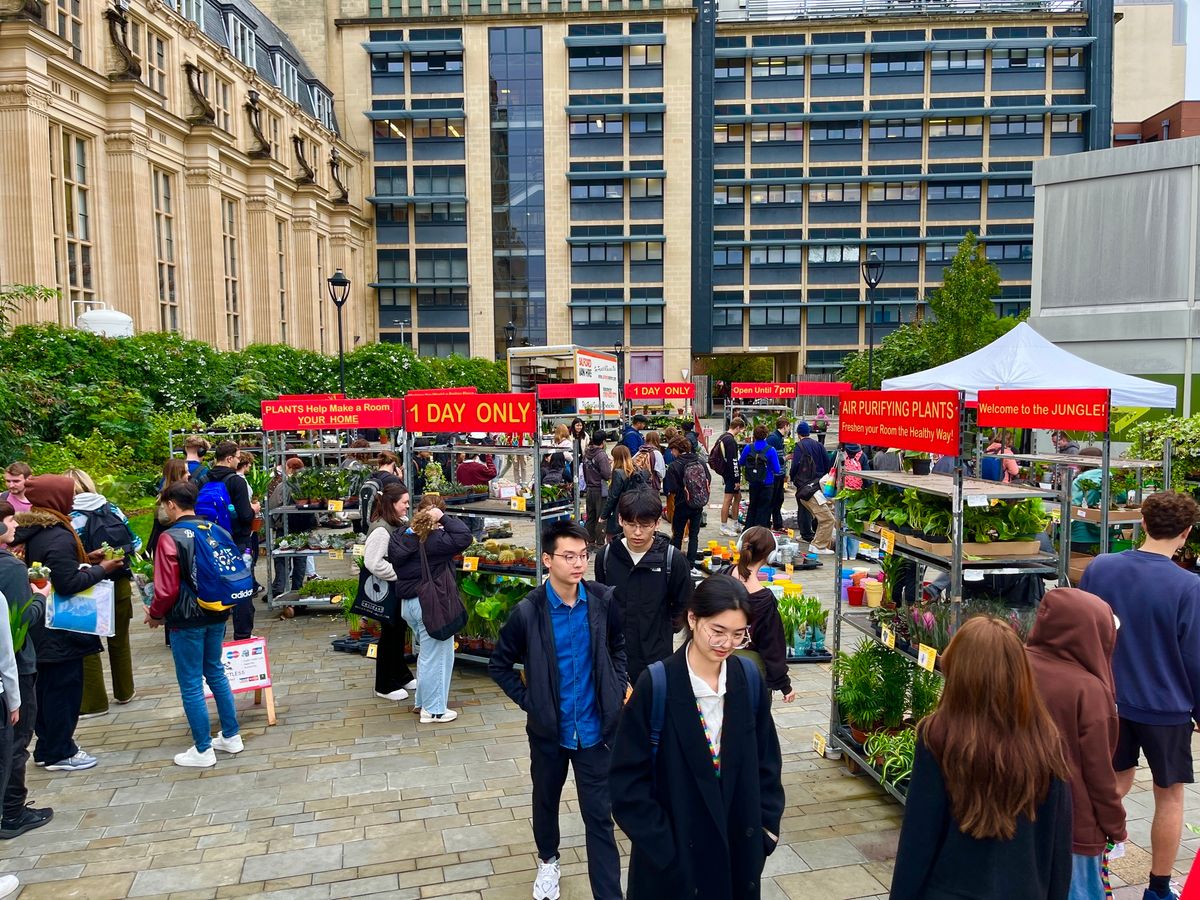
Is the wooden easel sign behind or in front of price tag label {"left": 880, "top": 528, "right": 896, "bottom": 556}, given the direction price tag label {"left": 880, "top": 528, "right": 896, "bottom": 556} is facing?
in front

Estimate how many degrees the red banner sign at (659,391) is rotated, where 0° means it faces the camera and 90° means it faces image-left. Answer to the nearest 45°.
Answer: approximately 0°

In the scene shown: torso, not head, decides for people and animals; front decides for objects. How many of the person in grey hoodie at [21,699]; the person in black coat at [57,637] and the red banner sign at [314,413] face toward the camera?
1

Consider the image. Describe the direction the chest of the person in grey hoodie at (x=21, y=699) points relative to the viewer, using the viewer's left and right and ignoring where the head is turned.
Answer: facing to the right of the viewer

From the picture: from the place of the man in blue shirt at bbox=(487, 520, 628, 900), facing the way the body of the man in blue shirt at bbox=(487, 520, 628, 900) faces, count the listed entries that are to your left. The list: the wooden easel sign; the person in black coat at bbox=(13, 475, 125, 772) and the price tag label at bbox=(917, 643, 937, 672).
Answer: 1

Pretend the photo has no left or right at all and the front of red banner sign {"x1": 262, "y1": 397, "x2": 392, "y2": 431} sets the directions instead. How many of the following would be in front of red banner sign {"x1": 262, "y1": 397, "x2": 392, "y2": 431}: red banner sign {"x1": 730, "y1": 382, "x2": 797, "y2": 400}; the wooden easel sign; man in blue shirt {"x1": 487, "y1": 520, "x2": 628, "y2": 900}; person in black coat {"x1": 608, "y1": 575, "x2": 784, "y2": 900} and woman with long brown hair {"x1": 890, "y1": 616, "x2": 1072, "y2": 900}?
4

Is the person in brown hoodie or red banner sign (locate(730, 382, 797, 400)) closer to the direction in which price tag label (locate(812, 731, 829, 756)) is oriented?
the person in brown hoodie

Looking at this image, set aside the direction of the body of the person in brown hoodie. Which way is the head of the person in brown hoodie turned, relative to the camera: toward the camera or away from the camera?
away from the camera

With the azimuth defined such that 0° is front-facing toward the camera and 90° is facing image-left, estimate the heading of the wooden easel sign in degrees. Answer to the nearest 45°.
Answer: approximately 0°

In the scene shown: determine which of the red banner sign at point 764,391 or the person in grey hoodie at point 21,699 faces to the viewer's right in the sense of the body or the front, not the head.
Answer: the person in grey hoodie

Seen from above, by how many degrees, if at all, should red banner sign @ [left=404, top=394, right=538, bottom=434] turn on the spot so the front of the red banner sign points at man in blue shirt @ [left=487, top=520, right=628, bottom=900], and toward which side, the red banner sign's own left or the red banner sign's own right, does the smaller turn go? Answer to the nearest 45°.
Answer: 0° — it already faces them

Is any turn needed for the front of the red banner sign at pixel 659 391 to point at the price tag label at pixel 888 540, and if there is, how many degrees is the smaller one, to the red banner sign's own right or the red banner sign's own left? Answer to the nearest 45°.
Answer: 0° — it already faces it

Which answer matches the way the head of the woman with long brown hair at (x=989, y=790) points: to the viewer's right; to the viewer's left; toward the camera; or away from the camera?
away from the camera

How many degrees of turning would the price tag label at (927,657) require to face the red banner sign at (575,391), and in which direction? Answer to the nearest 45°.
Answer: approximately 90° to its right
